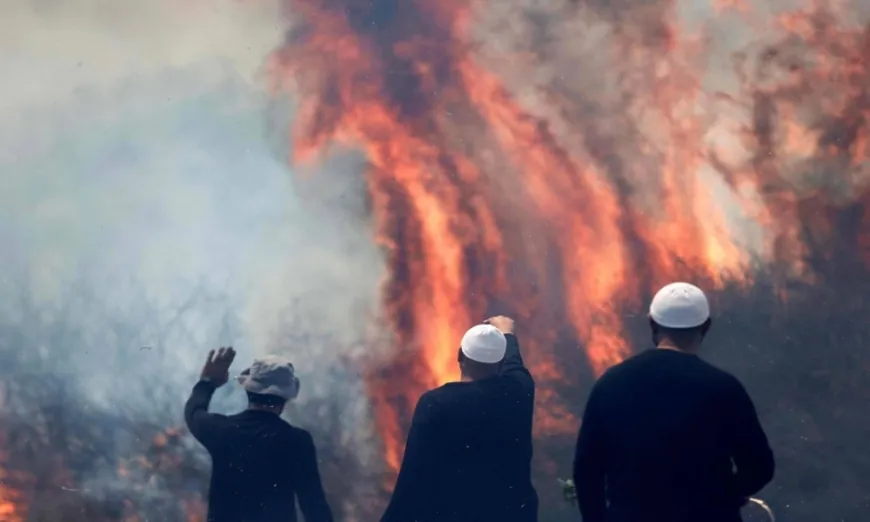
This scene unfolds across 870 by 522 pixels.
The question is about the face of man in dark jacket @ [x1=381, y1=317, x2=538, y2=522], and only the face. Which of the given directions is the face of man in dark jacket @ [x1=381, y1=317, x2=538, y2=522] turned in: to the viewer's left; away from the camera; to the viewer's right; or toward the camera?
away from the camera

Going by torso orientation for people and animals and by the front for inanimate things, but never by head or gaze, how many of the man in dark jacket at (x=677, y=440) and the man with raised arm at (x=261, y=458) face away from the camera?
2

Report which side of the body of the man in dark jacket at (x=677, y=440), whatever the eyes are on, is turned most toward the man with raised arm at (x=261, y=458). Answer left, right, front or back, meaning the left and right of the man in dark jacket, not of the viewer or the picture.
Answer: left

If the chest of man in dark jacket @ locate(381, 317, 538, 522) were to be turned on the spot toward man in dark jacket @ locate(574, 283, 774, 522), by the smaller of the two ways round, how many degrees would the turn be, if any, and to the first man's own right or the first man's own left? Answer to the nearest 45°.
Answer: approximately 135° to the first man's own right

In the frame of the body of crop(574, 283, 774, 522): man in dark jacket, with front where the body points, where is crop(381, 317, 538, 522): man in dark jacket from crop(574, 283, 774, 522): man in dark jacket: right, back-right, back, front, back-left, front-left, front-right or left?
front-left

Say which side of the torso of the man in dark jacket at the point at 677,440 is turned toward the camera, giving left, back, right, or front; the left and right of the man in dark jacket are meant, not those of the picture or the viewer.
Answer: back

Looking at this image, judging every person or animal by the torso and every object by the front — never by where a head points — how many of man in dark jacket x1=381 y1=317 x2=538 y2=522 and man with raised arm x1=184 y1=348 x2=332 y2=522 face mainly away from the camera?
2

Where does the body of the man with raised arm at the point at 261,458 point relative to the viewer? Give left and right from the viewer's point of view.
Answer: facing away from the viewer

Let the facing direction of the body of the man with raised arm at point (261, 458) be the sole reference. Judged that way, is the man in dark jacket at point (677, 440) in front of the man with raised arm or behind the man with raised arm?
behind

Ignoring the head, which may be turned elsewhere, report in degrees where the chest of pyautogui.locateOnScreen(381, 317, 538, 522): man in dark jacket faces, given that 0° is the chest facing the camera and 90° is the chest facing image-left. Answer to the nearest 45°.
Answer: approximately 180°

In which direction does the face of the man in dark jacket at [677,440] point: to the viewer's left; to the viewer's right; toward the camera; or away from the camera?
away from the camera

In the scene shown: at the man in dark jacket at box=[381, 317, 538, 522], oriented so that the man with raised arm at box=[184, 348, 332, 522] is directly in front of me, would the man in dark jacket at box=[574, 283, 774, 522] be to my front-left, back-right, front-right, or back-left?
back-left
